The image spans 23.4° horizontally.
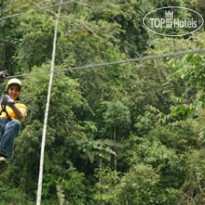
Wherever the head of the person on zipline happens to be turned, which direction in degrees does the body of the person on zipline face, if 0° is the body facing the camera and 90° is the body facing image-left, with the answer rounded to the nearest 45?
approximately 0°
